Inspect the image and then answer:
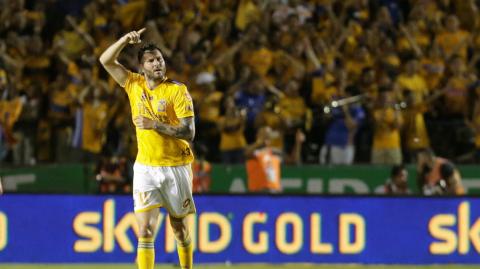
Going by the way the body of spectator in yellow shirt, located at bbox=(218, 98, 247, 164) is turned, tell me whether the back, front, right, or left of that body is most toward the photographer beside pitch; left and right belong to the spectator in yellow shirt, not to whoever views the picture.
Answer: left

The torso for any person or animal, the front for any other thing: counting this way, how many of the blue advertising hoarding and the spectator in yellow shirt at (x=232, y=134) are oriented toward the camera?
2

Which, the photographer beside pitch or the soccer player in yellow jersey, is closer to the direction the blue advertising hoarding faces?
the soccer player in yellow jersey

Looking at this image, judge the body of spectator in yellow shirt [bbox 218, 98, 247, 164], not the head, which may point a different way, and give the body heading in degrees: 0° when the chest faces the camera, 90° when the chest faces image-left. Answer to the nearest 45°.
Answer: approximately 0°

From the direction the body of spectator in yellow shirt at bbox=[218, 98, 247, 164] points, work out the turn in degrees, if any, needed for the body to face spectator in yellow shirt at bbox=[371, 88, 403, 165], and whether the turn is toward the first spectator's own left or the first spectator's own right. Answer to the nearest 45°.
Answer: approximately 90° to the first spectator's own left
